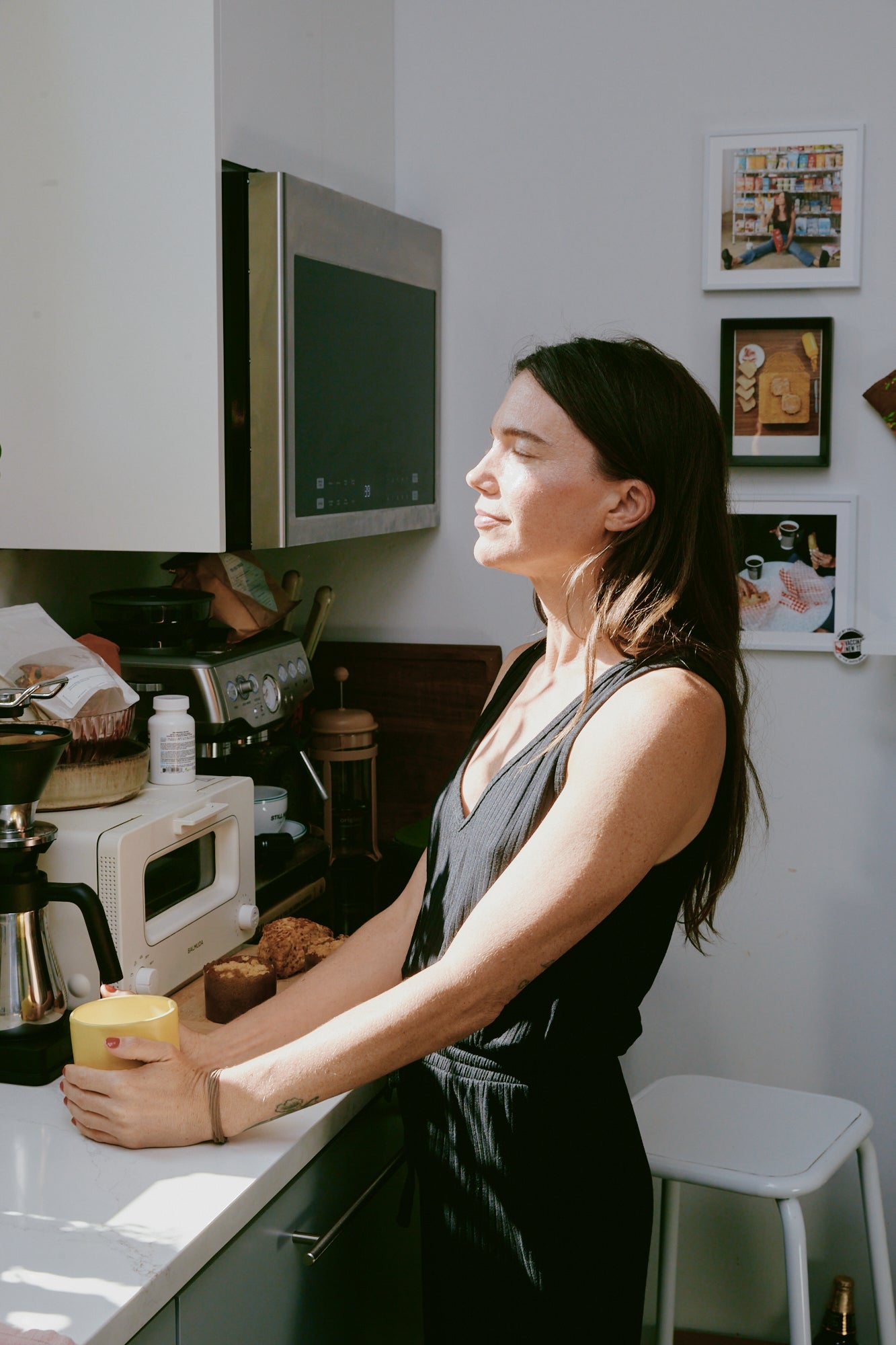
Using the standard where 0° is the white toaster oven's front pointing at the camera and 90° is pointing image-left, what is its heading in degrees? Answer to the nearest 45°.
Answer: approximately 315°

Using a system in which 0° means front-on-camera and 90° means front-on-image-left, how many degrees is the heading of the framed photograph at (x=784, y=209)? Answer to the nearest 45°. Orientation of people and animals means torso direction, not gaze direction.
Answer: approximately 0°

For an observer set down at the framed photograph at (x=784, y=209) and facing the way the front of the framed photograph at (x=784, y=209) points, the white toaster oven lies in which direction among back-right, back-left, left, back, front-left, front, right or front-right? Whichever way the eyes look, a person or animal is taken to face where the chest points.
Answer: front-right

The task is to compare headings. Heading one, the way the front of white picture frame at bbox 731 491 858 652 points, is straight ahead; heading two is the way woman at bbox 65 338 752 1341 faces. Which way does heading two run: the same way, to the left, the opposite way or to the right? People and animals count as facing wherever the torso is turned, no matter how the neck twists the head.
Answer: to the right

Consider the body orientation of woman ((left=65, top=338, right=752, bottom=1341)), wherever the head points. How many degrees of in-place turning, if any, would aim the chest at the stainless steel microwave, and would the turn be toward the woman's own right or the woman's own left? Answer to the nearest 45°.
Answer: approximately 90° to the woman's own right

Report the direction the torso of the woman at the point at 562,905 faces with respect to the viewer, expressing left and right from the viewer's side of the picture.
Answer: facing to the left of the viewer

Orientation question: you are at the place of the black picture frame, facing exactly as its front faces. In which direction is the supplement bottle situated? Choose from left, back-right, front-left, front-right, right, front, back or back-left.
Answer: front-right

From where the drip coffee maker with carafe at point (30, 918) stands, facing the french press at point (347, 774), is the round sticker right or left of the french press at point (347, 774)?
right

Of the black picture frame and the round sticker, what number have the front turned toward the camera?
2

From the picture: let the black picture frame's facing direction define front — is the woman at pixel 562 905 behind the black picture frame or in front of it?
in front

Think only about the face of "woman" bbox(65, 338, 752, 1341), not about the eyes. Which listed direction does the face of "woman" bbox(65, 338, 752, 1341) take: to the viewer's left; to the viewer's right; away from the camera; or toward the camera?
to the viewer's left

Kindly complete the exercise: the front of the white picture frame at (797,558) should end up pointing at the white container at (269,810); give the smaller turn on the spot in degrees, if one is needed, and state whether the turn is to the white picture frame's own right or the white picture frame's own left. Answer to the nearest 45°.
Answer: approximately 45° to the white picture frame's own right

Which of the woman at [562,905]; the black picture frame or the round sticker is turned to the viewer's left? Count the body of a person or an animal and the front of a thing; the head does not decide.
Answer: the woman
